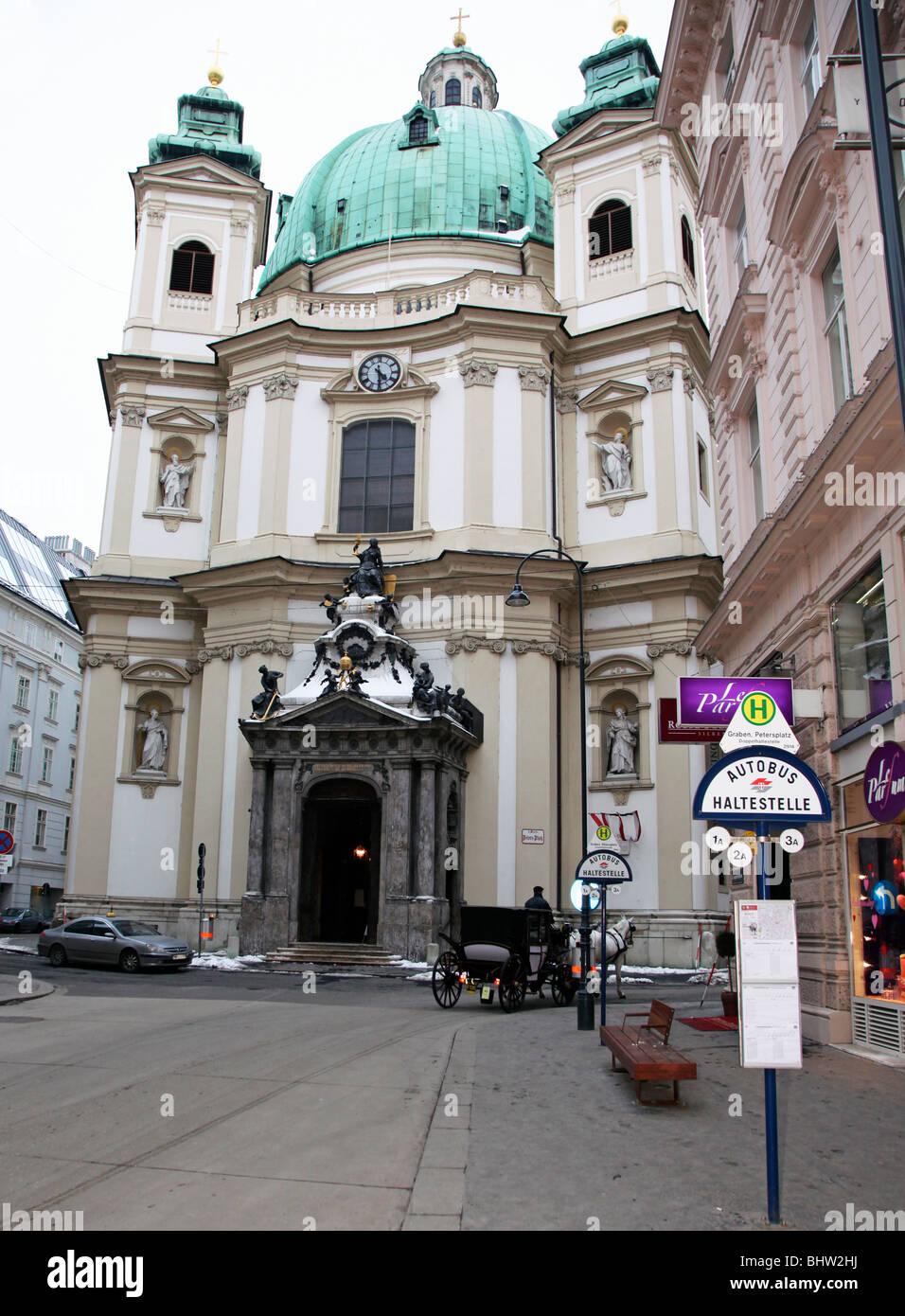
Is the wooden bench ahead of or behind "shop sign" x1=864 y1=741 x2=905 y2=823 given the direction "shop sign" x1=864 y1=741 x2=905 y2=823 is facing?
ahead

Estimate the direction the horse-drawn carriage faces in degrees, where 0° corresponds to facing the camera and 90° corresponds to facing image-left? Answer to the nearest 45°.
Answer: approximately 225°

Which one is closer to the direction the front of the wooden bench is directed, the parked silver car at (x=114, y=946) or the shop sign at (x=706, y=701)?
the parked silver car

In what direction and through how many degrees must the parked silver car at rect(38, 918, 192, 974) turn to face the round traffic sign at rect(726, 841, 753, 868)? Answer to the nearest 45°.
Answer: approximately 45° to its right

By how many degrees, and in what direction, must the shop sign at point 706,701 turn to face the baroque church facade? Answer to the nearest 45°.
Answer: approximately 135° to its right

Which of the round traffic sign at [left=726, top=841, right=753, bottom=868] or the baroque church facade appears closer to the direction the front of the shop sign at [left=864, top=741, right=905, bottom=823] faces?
the round traffic sign

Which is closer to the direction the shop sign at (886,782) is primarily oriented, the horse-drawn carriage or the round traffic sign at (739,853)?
the round traffic sign

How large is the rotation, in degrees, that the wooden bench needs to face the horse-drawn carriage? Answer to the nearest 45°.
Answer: approximately 90° to its right

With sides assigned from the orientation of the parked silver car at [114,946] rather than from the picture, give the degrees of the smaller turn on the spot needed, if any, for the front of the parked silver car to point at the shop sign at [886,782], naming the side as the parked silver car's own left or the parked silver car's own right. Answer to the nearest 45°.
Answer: approximately 45° to the parked silver car's own right
